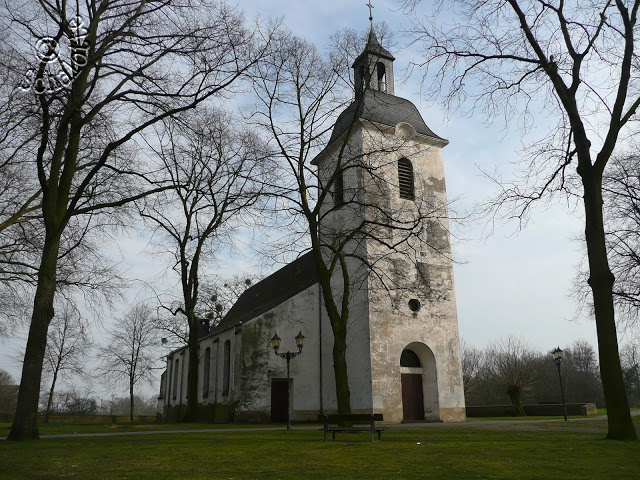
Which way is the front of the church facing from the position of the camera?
facing the viewer and to the right of the viewer
